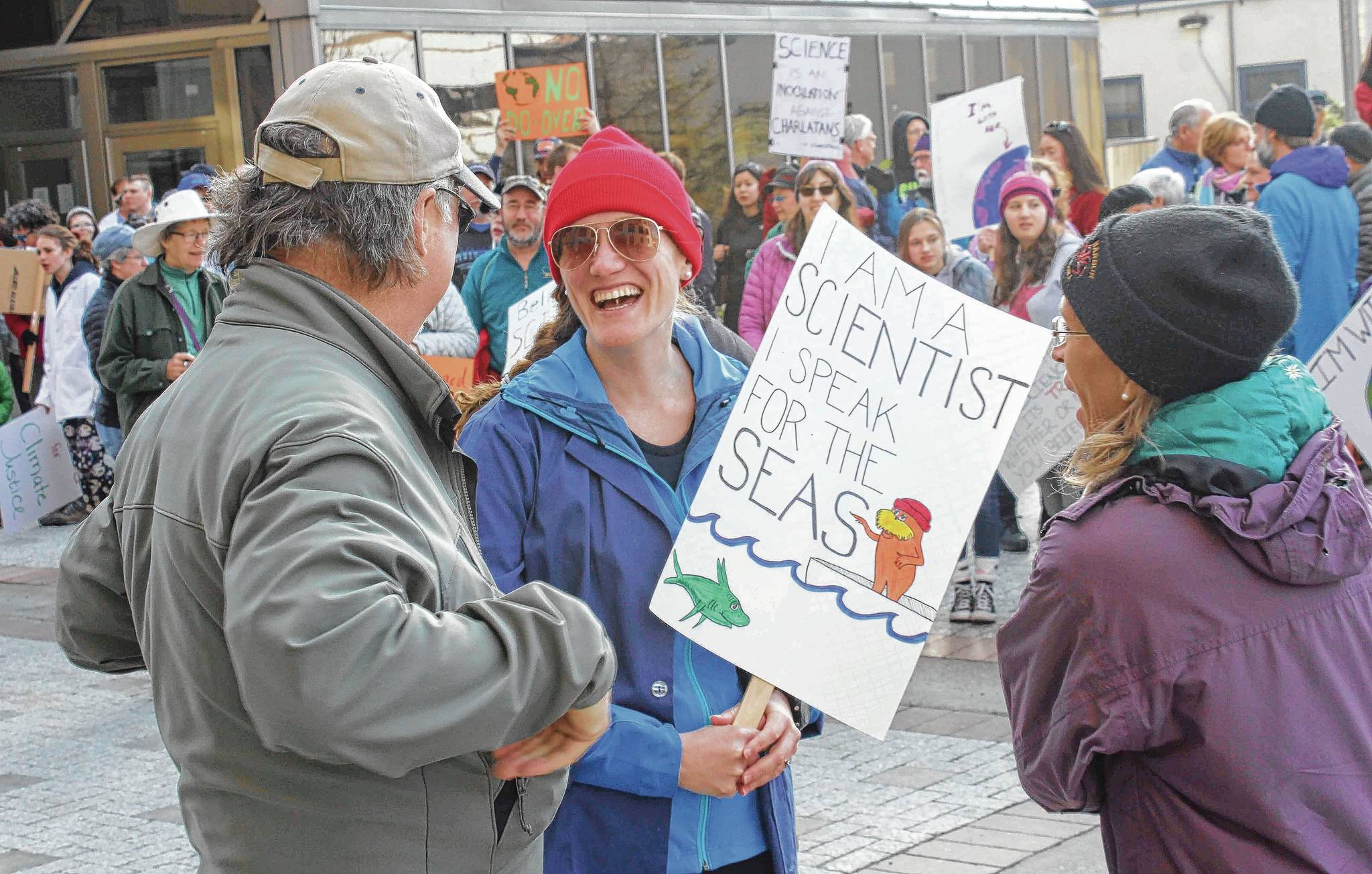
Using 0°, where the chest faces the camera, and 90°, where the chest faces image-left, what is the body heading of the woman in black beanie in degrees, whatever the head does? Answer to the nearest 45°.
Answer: approximately 135°

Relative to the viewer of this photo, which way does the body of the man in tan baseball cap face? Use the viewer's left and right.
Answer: facing away from the viewer and to the right of the viewer

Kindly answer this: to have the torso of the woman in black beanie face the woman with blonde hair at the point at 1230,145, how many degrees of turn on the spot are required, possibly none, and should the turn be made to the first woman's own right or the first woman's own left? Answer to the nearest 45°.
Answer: approximately 45° to the first woman's own right

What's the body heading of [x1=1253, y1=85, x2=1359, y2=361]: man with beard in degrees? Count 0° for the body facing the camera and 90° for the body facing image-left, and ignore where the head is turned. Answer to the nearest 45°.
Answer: approximately 135°

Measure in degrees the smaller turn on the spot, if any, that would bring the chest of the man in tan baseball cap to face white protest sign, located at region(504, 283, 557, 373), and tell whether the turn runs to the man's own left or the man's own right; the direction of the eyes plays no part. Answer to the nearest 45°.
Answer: approximately 45° to the man's own left

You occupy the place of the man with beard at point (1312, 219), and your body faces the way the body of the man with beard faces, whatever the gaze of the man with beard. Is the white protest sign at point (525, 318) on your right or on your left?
on your left

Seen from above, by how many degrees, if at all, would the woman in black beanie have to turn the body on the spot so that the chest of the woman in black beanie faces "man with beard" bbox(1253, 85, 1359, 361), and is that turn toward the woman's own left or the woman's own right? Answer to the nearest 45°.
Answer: approximately 45° to the woman's own right

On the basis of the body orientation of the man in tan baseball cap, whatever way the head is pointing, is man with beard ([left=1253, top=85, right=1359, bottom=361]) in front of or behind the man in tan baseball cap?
in front

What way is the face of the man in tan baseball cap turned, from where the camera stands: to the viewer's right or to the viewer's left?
to the viewer's right

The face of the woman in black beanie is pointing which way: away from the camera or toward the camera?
away from the camera

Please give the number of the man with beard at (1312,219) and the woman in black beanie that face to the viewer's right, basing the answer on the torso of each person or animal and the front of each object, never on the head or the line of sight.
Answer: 0
